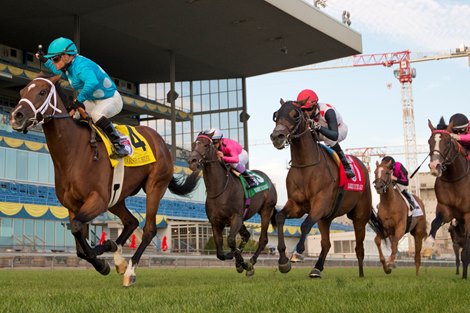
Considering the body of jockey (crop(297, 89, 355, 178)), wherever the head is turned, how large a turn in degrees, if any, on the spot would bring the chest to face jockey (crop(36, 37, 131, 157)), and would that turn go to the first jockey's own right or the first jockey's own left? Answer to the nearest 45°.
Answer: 0° — they already face them

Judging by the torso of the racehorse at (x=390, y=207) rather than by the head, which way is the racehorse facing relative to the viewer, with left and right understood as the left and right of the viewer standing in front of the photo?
facing the viewer and to the left of the viewer

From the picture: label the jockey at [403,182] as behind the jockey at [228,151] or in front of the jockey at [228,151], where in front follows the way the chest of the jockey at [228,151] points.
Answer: behind

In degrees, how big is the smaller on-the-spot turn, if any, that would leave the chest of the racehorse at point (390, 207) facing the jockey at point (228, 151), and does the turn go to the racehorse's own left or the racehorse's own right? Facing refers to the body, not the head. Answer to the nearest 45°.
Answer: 0° — it already faces them

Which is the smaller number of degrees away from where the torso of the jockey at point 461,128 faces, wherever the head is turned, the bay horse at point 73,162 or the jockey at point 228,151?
the bay horse

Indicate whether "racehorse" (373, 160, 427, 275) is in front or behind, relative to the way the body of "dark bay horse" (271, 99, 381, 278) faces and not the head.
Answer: behind

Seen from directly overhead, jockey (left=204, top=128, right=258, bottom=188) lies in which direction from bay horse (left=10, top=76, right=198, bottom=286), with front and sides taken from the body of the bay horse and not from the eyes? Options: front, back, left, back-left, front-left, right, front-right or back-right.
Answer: back

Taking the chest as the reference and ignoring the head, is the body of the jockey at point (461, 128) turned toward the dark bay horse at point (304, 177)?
yes

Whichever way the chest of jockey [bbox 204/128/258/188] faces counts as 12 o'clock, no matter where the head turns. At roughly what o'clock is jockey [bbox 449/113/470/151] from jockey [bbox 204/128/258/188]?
jockey [bbox 449/113/470/151] is roughly at 8 o'clock from jockey [bbox 204/128/258/188].
